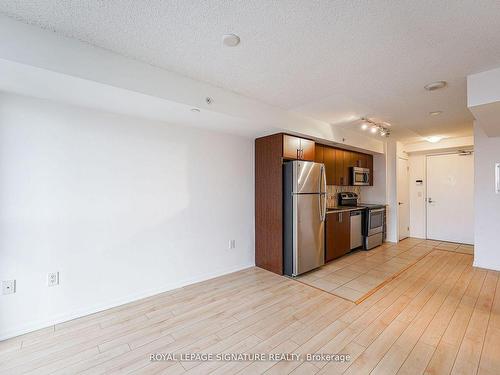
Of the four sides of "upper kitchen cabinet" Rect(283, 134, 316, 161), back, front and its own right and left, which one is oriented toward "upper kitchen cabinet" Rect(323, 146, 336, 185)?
left

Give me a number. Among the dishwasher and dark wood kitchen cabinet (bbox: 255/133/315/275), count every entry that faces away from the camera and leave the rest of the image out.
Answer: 0

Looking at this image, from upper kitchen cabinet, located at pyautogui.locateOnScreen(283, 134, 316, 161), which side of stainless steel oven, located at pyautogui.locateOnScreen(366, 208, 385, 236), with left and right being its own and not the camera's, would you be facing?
right

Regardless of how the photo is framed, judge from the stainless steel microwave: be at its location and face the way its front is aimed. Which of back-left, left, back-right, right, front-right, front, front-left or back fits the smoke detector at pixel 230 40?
front-right

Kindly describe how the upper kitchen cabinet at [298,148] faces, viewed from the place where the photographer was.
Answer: facing the viewer and to the right of the viewer

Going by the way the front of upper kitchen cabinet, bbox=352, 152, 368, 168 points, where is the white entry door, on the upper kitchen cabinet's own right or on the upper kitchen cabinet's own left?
on the upper kitchen cabinet's own left

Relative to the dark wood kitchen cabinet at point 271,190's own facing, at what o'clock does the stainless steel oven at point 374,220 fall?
The stainless steel oven is roughly at 9 o'clock from the dark wood kitchen cabinet.
